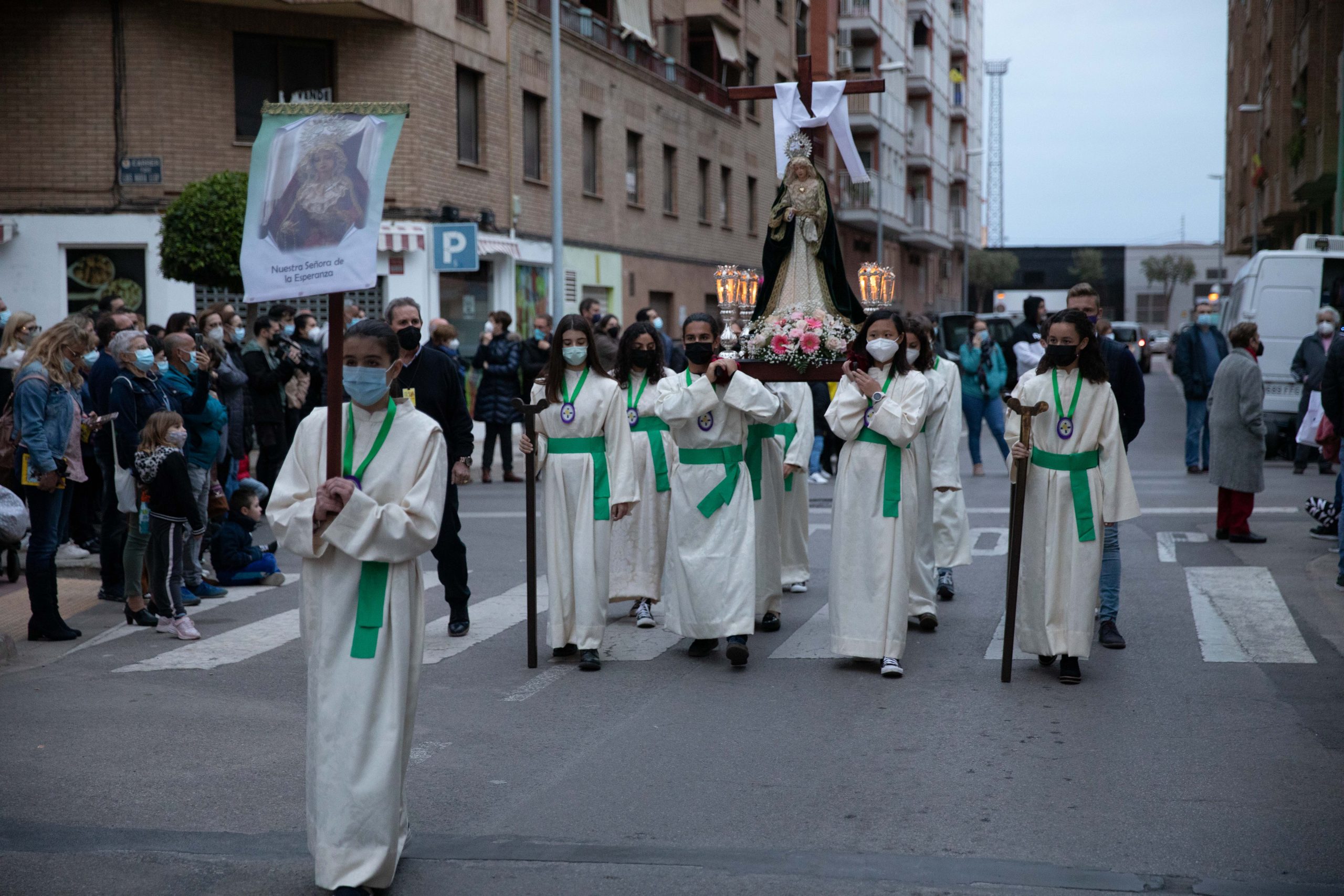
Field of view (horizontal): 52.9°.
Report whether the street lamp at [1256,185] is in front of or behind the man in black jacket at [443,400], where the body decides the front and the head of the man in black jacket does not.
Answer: behind

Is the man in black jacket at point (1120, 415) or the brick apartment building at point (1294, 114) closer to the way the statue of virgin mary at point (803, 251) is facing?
the man in black jacket

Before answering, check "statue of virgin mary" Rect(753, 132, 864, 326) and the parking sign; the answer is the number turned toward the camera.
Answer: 2

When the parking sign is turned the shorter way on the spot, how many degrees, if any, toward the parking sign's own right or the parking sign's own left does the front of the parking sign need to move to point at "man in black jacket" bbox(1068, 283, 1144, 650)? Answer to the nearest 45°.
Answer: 0° — it already faces them

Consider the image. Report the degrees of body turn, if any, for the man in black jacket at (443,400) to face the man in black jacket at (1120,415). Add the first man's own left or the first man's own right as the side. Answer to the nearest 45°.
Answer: approximately 90° to the first man's own left

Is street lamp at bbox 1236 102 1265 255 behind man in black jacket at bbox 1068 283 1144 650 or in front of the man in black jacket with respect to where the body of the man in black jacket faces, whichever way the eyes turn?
behind

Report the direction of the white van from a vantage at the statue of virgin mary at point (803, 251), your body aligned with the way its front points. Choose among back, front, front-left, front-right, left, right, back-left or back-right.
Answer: back-left

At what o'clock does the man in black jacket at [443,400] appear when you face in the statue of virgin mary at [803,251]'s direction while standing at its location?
The man in black jacket is roughly at 2 o'clock from the statue of virgin mary.

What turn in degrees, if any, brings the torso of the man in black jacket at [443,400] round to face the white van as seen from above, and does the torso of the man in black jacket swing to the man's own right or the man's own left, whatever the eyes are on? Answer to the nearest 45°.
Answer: approximately 135° to the man's own left

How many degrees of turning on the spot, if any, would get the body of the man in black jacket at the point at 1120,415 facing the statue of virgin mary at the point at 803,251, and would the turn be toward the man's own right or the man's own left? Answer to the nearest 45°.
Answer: approximately 135° to the man's own right

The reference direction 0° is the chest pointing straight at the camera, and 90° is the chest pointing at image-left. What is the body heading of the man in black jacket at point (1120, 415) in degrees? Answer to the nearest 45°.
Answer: approximately 0°
